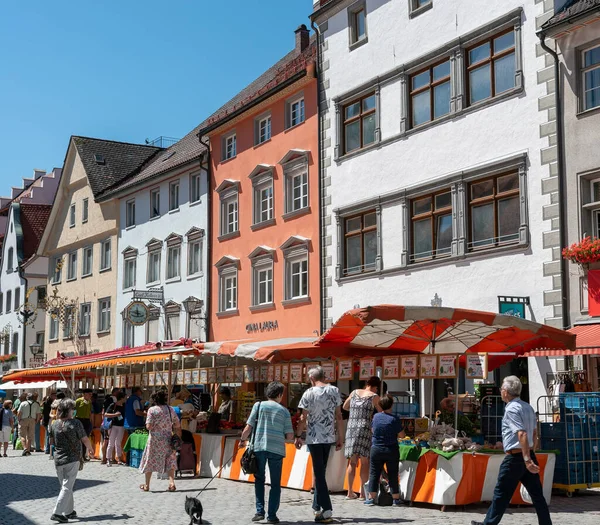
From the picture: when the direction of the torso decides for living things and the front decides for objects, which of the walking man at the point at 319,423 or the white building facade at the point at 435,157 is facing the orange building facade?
the walking man

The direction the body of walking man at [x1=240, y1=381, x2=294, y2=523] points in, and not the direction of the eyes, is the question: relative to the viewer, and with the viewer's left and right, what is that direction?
facing away from the viewer

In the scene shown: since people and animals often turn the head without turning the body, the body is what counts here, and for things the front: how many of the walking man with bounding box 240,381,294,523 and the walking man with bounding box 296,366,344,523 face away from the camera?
2

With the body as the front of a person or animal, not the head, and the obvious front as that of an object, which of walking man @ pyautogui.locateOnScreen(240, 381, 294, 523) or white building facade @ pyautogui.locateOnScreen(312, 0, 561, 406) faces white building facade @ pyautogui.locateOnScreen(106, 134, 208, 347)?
the walking man

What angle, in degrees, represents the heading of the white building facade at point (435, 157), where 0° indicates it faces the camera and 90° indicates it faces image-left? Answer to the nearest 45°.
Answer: approximately 45°

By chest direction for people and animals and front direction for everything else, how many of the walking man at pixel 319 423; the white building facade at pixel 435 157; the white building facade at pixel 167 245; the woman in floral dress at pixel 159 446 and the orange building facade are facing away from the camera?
2

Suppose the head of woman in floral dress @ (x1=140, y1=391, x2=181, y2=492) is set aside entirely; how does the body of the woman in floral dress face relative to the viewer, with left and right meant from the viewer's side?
facing away from the viewer

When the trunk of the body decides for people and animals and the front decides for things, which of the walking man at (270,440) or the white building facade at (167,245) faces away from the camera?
the walking man

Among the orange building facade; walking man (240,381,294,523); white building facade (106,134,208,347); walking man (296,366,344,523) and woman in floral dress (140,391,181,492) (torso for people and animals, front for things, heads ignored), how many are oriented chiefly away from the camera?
3

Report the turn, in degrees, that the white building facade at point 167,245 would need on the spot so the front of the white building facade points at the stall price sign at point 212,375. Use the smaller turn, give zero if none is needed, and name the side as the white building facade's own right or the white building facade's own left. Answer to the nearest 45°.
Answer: approximately 45° to the white building facade's own left

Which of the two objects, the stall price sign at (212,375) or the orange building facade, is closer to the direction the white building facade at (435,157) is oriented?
the stall price sign

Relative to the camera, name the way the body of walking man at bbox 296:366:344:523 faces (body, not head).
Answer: away from the camera

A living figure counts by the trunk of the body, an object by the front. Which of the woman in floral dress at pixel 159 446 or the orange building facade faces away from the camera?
the woman in floral dress

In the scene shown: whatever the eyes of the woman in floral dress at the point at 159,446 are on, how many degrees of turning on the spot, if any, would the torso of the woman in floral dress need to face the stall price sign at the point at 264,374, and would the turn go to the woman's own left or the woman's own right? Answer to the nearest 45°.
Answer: approximately 45° to the woman's own right

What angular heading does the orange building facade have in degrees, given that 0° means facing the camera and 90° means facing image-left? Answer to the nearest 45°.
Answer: approximately 45°

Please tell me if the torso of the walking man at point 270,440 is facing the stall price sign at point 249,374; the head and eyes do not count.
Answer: yes
